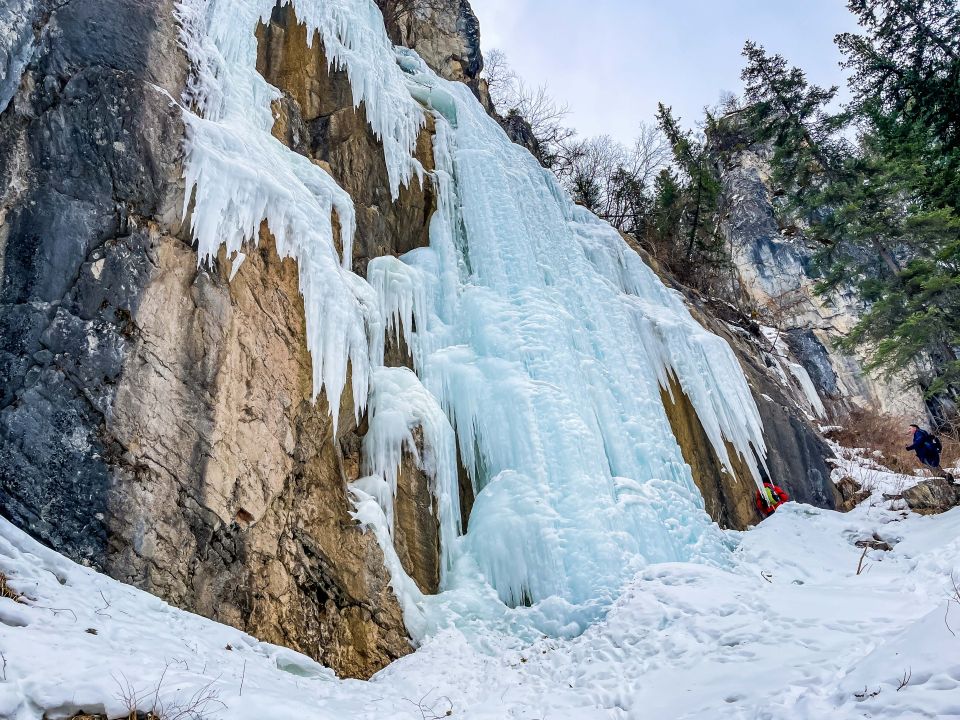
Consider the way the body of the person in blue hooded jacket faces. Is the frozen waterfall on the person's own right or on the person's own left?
on the person's own left

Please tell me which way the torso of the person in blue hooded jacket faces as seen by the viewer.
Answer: to the viewer's left

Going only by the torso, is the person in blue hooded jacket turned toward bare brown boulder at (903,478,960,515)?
no
